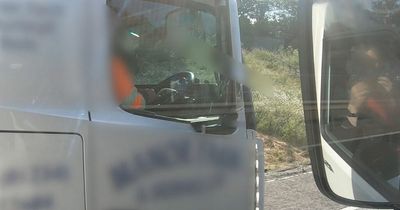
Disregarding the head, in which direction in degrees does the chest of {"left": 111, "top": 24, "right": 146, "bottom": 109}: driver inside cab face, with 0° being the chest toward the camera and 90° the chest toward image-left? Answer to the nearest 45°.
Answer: approximately 270°

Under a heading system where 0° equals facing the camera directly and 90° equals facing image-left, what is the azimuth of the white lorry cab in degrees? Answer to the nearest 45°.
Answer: approximately 270°
